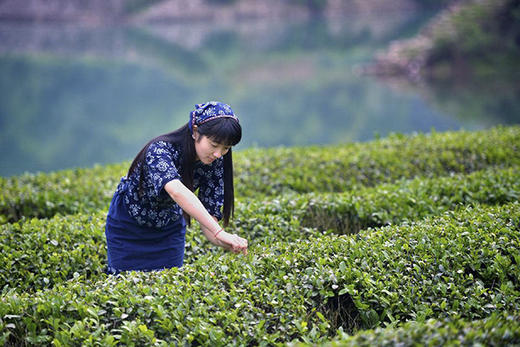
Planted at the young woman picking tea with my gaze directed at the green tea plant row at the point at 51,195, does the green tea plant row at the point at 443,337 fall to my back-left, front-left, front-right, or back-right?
back-right

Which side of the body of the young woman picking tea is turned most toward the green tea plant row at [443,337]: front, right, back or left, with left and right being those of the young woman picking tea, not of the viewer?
front

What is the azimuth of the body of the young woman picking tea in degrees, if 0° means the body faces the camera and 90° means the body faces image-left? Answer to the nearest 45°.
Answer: approximately 315°

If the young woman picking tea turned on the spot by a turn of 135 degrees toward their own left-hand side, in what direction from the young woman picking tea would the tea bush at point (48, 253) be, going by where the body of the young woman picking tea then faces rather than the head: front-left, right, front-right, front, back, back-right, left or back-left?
front-left
